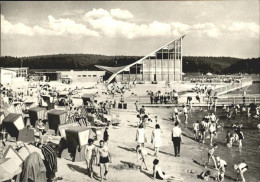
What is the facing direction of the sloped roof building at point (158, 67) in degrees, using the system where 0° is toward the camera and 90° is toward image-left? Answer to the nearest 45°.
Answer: approximately 0°

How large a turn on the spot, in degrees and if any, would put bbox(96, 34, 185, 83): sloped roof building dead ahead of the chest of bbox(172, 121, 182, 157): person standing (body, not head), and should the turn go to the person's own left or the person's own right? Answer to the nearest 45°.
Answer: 0° — they already face it

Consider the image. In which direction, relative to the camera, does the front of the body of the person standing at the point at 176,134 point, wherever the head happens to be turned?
away from the camera

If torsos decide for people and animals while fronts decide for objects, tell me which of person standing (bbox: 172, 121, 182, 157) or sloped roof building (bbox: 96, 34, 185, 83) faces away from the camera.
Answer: the person standing

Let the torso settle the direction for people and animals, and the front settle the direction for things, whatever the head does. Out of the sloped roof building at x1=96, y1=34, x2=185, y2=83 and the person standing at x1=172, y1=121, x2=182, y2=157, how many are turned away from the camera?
1

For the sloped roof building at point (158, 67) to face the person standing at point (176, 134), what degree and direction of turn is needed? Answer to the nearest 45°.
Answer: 0° — it already faces them

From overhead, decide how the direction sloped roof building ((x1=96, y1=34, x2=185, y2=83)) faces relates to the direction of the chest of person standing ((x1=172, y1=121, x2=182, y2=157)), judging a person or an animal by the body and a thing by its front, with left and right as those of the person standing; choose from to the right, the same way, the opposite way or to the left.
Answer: the opposite way

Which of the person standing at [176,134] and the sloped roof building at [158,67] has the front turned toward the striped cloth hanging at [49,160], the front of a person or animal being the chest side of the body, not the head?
the sloped roof building

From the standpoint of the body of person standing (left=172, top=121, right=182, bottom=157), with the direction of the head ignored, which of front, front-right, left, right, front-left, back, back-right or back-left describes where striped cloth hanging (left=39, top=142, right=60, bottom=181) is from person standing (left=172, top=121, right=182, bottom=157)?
back-left

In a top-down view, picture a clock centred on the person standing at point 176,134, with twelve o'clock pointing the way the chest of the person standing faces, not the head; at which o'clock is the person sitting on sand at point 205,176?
The person sitting on sand is roughly at 5 o'clock from the person standing.
